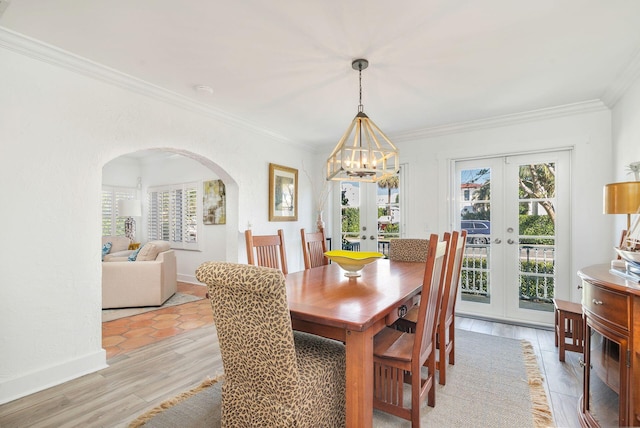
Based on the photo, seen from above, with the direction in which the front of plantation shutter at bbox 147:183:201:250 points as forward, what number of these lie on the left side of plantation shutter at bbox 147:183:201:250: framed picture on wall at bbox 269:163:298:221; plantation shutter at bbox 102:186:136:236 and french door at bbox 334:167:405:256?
2

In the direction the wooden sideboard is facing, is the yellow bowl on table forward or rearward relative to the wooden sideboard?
forward

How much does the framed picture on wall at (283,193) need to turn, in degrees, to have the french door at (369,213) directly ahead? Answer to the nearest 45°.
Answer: approximately 45° to its left

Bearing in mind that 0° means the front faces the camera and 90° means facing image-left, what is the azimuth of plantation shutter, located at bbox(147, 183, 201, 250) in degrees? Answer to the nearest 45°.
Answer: approximately 45°

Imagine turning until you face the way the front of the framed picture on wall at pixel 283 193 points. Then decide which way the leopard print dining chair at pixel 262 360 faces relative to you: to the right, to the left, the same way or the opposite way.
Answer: to the left

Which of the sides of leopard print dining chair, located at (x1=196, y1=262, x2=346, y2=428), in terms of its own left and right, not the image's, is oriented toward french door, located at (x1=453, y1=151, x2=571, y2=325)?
front

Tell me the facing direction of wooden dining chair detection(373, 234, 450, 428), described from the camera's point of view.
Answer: facing away from the viewer and to the left of the viewer

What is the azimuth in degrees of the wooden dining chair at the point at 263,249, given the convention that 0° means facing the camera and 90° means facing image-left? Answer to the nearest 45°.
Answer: approximately 315°

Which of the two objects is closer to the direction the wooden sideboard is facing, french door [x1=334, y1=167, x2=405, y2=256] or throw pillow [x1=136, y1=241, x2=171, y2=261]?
the throw pillow

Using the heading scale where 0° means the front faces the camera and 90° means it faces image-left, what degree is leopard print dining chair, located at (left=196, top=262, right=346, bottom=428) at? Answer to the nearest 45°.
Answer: approximately 225°

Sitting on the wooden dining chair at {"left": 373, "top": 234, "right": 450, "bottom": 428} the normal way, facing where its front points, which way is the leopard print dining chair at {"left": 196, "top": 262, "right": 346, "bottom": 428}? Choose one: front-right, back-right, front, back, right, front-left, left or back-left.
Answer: left

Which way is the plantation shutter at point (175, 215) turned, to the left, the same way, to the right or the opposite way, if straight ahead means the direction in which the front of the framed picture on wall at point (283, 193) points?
to the right
